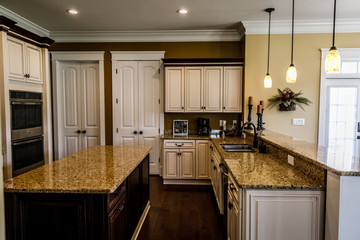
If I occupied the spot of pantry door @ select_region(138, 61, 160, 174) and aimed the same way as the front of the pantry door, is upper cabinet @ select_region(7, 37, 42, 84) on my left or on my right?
on my right

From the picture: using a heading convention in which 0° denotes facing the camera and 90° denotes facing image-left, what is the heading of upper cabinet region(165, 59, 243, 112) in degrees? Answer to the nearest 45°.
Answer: approximately 0°

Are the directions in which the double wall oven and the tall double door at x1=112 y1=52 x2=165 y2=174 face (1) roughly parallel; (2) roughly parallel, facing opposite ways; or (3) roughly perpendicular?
roughly perpendicular

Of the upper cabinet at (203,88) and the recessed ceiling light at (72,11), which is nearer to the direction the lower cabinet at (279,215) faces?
the recessed ceiling light

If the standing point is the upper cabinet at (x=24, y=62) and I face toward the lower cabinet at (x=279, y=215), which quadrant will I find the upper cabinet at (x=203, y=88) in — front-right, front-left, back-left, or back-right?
front-left

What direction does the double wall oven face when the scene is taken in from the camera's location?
facing the viewer and to the right of the viewer

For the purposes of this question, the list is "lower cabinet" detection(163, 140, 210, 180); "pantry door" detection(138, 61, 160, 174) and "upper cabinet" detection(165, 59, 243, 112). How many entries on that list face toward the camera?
3

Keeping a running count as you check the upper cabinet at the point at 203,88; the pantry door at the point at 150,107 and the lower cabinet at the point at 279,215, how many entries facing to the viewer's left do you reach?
1

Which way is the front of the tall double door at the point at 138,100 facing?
toward the camera

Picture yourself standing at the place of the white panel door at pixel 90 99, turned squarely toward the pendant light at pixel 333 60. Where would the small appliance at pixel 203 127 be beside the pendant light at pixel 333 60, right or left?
left

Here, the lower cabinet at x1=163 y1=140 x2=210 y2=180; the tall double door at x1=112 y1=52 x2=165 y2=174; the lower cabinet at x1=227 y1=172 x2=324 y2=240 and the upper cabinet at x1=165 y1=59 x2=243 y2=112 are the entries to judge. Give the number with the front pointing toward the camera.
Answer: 3

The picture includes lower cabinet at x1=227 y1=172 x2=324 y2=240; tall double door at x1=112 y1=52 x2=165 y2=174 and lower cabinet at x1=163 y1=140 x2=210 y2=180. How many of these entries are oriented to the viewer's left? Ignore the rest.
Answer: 1

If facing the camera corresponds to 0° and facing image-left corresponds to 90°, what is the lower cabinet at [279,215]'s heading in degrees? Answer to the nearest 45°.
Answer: approximately 90°

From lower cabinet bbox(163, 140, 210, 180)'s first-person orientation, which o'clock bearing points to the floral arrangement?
The floral arrangement is roughly at 9 o'clock from the lower cabinet.

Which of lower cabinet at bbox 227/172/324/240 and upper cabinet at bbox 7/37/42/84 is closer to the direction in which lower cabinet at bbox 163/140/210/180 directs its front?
the lower cabinet

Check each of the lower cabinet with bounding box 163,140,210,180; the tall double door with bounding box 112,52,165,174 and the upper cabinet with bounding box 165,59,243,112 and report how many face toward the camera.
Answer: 3

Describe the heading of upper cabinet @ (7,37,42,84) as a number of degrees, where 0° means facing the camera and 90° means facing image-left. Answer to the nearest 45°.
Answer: approximately 315°

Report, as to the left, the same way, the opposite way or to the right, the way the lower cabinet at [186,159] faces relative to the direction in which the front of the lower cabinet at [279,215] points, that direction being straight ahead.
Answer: to the left

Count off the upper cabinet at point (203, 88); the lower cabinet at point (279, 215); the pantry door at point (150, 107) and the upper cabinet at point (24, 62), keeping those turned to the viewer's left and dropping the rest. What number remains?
1
